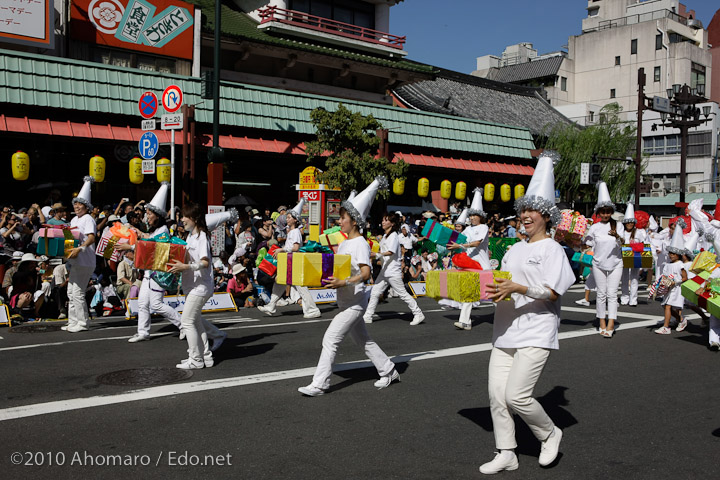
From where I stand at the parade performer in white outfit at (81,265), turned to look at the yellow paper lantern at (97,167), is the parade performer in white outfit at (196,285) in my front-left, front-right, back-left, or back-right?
back-right

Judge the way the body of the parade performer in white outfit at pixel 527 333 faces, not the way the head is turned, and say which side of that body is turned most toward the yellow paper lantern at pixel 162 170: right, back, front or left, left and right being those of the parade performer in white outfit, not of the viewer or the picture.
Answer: right

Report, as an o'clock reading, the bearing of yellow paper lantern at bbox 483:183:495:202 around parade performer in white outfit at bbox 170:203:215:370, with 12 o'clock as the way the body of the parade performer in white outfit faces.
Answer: The yellow paper lantern is roughly at 4 o'clock from the parade performer in white outfit.

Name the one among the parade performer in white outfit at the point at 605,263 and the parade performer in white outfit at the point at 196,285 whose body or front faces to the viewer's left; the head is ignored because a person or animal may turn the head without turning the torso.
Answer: the parade performer in white outfit at the point at 196,285

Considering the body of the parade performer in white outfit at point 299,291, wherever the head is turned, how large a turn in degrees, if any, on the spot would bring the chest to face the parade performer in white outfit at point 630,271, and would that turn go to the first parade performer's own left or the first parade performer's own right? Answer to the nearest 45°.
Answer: approximately 180°

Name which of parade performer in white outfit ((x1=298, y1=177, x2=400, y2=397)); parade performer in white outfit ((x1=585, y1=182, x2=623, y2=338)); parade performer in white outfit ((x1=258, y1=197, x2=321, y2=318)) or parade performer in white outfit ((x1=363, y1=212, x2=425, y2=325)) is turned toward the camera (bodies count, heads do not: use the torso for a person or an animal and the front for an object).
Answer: parade performer in white outfit ((x1=585, y1=182, x2=623, y2=338))

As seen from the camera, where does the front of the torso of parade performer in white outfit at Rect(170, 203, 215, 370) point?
to the viewer's left

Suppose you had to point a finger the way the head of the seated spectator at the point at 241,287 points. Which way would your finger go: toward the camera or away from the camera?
toward the camera

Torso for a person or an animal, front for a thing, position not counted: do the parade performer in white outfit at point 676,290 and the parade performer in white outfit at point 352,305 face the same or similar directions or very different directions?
same or similar directions

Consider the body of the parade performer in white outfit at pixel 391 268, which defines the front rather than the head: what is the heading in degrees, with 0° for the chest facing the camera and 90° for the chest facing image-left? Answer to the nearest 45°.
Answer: approximately 90°

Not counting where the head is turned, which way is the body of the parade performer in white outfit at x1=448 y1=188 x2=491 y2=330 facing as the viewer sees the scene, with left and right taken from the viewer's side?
facing the viewer and to the left of the viewer

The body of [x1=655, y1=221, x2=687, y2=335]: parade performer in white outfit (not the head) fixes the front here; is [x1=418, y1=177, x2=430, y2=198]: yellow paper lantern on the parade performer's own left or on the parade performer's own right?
on the parade performer's own right

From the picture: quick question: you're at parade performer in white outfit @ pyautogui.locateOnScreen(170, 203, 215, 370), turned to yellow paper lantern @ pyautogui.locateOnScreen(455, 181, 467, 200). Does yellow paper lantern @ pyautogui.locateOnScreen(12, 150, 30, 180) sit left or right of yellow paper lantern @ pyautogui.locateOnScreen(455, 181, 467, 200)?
left

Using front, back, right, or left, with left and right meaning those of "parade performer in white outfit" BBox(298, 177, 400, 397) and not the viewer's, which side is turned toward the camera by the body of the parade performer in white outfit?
left

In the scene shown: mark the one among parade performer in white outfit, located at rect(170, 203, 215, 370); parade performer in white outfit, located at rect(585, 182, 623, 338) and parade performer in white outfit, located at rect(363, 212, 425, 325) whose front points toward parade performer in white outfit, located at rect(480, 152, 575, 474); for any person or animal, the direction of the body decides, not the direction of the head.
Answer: parade performer in white outfit, located at rect(585, 182, 623, 338)
